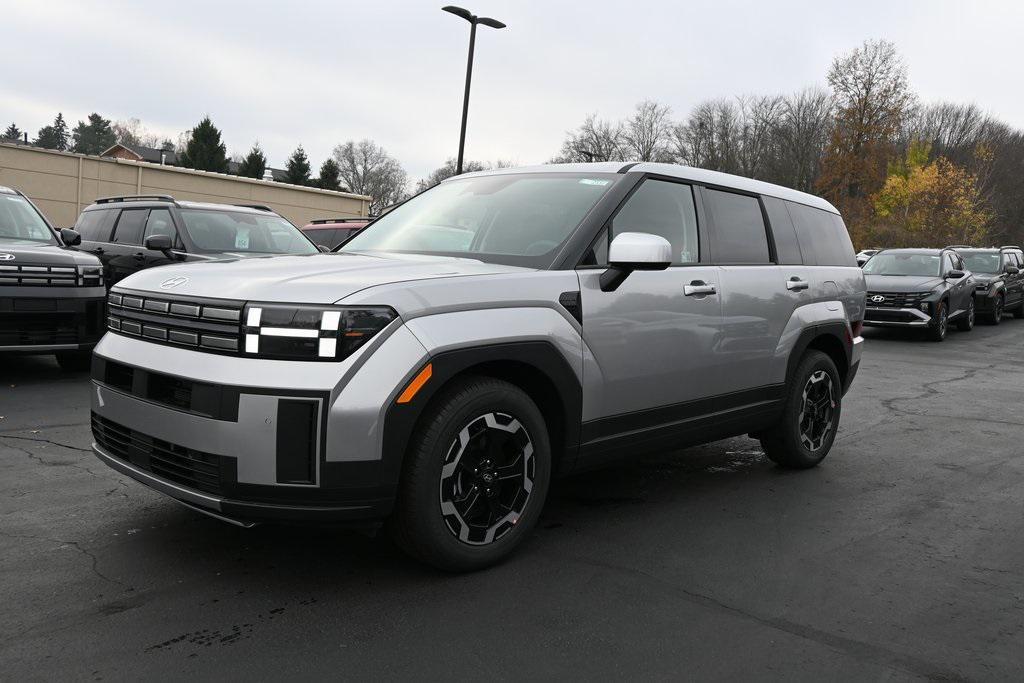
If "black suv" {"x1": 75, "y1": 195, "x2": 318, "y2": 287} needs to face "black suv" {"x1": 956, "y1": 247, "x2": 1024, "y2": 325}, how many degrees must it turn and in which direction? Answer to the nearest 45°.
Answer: approximately 45° to its left

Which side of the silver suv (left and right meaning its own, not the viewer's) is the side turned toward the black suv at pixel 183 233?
right

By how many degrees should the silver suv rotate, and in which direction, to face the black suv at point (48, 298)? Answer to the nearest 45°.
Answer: approximately 90° to its right

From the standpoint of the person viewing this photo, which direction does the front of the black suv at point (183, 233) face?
facing the viewer and to the right of the viewer

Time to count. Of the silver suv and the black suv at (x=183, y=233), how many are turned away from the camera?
0

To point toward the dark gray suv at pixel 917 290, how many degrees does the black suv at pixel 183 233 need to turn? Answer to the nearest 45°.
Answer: approximately 45° to its left

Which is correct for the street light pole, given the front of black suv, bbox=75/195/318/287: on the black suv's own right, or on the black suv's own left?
on the black suv's own left

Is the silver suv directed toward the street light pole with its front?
no

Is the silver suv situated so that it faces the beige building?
no

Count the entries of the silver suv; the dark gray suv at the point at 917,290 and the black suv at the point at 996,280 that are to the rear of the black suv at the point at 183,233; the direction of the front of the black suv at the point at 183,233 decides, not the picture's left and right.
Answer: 0

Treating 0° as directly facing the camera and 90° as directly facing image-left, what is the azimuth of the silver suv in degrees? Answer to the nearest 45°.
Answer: approximately 45°

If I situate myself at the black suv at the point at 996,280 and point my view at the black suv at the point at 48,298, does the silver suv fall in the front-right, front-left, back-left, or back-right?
front-left

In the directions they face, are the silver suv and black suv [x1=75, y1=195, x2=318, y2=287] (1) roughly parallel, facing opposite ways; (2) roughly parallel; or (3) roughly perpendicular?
roughly perpendicular

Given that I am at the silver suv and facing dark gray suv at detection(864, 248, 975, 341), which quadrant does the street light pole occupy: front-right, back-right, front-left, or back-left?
front-left
